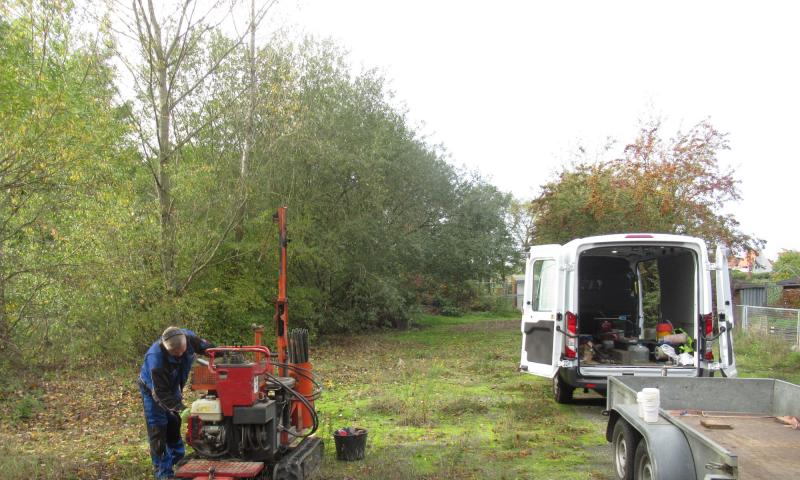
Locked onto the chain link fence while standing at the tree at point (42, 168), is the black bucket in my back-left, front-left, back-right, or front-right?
front-right

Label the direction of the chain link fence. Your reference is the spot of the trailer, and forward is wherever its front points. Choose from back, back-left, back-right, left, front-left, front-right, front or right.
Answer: front-right

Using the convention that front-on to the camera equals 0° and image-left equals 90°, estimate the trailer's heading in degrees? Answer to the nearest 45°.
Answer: approximately 135°
